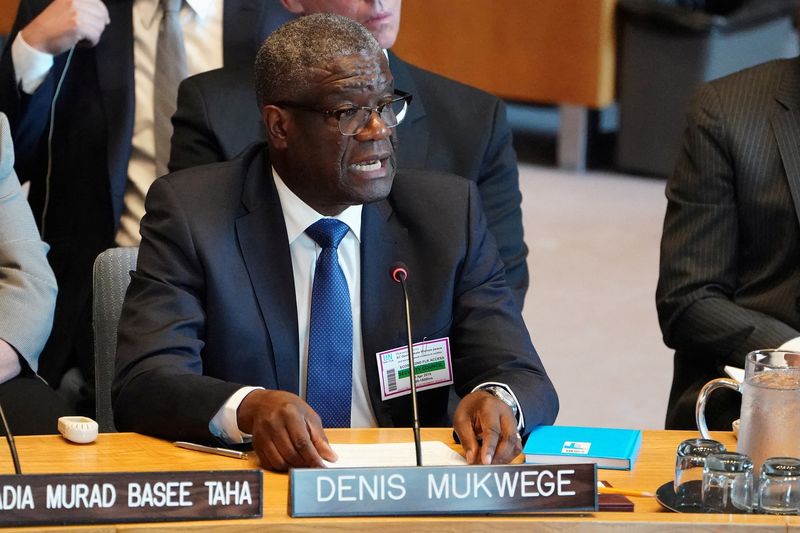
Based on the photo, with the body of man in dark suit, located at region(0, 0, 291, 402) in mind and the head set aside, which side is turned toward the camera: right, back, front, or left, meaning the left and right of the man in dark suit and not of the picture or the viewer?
front

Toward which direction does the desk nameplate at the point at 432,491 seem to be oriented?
toward the camera

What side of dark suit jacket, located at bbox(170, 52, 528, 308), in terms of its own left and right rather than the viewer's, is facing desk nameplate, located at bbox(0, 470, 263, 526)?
front

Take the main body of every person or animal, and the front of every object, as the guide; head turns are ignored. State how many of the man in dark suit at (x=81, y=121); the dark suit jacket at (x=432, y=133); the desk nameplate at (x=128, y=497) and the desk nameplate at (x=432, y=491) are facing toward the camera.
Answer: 4

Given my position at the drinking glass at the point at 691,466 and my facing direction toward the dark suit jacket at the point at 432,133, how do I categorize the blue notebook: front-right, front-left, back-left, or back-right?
front-left

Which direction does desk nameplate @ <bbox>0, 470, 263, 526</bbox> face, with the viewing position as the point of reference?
facing the viewer

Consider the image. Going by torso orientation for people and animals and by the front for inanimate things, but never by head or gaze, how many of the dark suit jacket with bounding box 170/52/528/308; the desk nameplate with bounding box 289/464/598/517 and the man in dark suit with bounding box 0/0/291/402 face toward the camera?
3

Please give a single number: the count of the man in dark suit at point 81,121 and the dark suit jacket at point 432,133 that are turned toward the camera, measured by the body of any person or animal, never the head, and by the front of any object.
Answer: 2

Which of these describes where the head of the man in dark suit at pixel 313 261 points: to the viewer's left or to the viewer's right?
to the viewer's right

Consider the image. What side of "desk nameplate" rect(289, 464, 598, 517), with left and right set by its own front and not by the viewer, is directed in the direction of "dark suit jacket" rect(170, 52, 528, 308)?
back

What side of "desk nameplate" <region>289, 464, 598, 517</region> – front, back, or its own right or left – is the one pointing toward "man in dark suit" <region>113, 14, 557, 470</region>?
back

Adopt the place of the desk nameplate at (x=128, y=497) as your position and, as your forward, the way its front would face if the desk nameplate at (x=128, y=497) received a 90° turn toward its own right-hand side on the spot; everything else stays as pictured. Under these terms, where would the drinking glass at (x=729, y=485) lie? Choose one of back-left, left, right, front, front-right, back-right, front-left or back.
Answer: back
